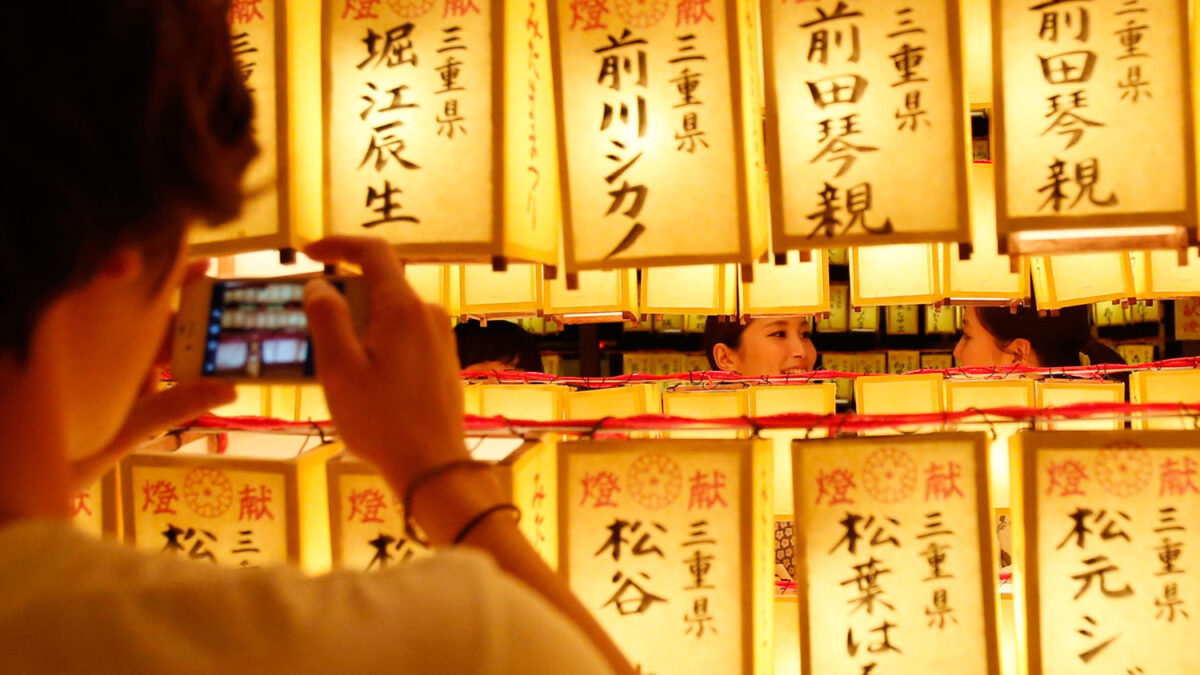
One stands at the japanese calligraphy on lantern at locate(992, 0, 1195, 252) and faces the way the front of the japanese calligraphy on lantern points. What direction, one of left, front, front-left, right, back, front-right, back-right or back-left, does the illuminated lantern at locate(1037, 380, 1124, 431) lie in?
back

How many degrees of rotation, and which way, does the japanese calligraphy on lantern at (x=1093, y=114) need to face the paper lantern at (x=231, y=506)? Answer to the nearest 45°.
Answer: approximately 45° to its right

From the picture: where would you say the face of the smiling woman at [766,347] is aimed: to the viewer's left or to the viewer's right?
to the viewer's right

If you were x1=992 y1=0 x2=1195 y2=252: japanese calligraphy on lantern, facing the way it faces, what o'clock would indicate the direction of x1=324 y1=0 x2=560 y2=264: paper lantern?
The paper lantern is roughly at 2 o'clock from the japanese calligraphy on lantern.

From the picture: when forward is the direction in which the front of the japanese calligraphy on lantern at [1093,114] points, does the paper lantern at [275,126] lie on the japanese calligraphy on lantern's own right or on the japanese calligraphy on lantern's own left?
on the japanese calligraphy on lantern's own right

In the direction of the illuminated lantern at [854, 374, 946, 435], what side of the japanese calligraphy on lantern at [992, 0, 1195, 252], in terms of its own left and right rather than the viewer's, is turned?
back

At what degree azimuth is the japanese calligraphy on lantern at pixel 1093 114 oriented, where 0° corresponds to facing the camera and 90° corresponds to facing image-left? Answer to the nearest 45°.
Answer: approximately 0°

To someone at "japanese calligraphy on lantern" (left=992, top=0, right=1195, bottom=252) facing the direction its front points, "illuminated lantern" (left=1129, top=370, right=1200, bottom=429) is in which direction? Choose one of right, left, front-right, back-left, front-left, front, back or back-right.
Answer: back

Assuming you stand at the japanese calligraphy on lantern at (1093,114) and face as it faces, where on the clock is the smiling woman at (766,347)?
The smiling woman is roughly at 5 o'clock from the japanese calligraphy on lantern.
